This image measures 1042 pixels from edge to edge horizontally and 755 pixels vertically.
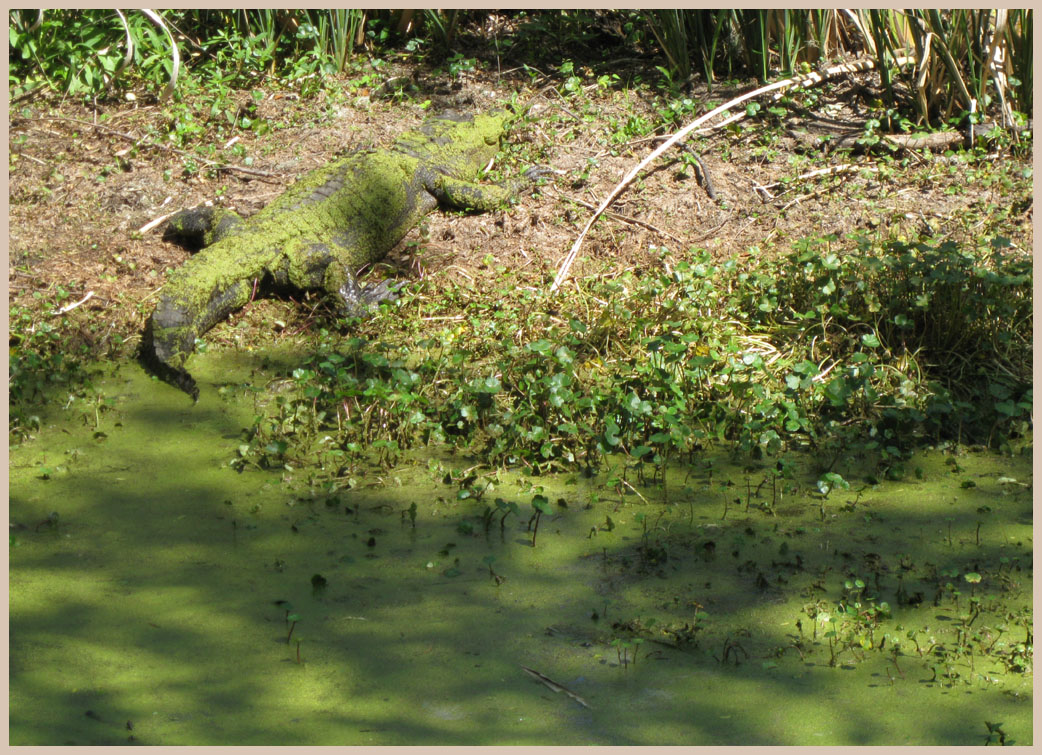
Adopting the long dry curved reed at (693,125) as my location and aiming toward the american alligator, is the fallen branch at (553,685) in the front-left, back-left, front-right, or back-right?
front-left

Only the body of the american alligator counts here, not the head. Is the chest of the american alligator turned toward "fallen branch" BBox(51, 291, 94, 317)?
no

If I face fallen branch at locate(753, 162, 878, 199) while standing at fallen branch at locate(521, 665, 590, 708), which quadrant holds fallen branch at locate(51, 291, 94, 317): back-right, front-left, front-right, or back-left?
front-left

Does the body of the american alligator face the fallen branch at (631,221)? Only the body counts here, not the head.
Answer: no

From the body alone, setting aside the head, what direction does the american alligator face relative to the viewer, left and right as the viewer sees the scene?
facing away from the viewer and to the right of the viewer

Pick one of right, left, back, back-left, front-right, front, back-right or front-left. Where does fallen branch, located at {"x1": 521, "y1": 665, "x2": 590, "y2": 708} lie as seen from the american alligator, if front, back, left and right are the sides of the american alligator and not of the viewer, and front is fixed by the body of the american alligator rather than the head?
back-right

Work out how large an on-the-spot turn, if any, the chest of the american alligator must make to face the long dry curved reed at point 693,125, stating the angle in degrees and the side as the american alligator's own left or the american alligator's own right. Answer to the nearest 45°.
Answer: approximately 45° to the american alligator's own right

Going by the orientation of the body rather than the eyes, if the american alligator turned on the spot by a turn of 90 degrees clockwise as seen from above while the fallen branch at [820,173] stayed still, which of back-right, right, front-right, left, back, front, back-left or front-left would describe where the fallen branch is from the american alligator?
front-left
